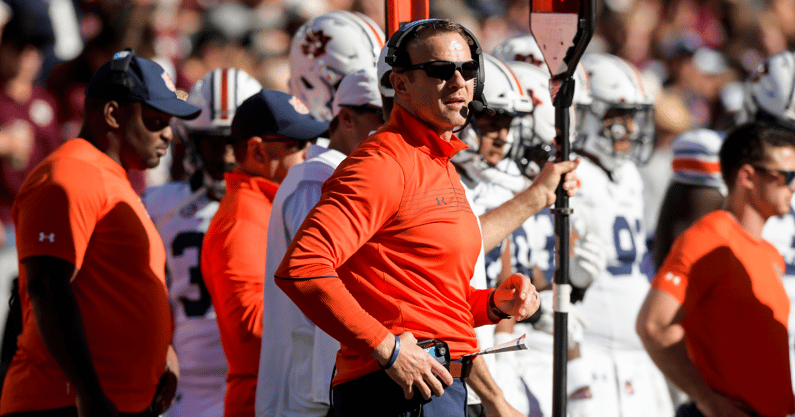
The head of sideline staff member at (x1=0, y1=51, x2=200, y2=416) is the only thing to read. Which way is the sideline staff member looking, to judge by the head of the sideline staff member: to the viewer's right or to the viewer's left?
to the viewer's right

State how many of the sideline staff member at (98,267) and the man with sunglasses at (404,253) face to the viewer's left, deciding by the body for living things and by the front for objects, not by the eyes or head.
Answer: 0

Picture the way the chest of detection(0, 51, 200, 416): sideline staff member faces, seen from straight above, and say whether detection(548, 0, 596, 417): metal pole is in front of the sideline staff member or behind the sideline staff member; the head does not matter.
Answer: in front

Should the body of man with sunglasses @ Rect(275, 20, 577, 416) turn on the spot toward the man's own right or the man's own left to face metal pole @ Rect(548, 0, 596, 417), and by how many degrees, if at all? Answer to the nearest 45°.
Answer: approximately 90° to the man's own left

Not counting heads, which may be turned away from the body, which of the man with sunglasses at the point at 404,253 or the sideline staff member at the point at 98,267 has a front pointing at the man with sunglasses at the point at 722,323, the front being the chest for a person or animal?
the sideline staff member

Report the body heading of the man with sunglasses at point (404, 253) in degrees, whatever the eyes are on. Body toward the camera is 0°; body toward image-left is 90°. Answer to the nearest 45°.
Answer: approximately 315°

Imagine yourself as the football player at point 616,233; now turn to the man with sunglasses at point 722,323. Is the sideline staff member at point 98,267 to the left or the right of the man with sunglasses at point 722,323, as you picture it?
right

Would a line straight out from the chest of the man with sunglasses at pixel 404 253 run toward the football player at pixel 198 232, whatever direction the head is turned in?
no

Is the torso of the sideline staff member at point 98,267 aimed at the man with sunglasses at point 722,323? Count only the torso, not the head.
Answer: yes

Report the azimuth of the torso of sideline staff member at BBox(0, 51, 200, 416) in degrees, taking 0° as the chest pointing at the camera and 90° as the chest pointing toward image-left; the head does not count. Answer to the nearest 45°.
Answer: approximately 270°
